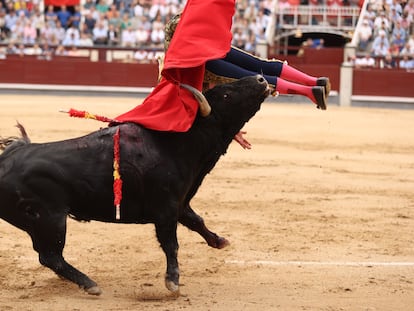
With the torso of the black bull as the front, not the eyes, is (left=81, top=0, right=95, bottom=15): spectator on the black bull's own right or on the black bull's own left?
on the black bull's own left

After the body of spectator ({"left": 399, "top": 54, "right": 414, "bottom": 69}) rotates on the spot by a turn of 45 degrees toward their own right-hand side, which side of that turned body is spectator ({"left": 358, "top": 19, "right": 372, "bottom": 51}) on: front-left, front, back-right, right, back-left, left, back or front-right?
right

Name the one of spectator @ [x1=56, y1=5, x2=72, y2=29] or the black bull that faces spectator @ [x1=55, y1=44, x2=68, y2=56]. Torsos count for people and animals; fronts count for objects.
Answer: spectator @ [x1=56, y1=5, x2=72, y2=29]

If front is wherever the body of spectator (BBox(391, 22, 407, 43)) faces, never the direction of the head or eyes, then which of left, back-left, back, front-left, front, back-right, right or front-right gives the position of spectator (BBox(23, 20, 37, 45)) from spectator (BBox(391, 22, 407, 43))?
right

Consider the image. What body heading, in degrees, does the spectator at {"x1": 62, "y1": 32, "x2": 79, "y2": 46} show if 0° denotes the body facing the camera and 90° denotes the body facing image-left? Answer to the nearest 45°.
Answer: approximately 0°

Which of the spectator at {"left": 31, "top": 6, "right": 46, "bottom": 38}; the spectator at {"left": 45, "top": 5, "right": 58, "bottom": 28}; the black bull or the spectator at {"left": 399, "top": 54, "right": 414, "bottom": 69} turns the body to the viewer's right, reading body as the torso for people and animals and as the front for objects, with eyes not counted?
the black bull

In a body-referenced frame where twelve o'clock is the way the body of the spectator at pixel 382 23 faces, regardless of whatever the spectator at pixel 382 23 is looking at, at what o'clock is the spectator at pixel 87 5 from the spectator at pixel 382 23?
the spectator at pixel 87 5 is roughly at 3 o'clock from the spectator at pixel 382 23.

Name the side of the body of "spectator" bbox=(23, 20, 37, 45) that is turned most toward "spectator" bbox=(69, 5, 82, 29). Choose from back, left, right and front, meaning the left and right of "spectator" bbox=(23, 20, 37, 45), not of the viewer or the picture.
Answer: left

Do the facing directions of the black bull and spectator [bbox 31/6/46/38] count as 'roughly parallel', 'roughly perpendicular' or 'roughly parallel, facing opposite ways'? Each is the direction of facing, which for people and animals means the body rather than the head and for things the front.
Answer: roughly perpendicular

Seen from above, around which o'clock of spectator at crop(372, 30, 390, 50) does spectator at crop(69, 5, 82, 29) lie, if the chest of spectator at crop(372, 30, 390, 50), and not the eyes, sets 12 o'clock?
spectator at crop(69, 5, 82, 29) is roughly at 3 o'clock from spectator at crop(372, 30, 390, 50).

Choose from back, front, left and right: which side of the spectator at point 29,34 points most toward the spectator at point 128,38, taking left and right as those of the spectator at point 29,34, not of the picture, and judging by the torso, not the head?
left

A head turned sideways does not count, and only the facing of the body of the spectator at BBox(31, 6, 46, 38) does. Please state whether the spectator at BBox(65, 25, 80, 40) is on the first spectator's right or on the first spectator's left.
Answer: on the first spectator's left

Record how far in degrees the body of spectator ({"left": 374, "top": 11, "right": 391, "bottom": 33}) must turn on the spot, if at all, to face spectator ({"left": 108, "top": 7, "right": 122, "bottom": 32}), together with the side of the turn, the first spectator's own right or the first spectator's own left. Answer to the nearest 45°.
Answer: approximately 90° to the first spectator's own right
